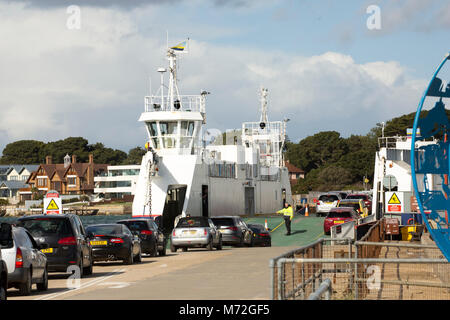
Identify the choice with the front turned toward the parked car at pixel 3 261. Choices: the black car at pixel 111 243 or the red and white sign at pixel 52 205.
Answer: the red and white sign

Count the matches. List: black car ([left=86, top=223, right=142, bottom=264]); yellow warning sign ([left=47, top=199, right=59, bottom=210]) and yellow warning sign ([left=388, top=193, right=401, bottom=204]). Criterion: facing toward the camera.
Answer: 2

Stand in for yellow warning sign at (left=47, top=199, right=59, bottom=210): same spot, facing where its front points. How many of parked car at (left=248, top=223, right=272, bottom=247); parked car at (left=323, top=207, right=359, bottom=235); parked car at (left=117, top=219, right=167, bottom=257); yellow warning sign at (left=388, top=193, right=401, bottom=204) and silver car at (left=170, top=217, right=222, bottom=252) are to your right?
0

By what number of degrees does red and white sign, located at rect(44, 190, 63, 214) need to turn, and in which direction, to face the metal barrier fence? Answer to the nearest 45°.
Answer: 0° — it already faces it

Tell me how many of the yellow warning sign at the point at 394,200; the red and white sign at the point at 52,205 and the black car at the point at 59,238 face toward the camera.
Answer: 2

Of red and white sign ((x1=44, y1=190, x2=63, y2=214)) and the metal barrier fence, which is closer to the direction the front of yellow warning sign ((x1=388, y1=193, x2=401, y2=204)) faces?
the metal barrier fence

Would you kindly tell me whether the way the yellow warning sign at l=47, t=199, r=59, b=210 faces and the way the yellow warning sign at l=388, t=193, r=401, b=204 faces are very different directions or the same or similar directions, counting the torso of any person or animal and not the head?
same or similar directions

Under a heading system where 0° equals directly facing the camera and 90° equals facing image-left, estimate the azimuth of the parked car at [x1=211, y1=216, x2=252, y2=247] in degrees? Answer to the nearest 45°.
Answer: approximately 225°

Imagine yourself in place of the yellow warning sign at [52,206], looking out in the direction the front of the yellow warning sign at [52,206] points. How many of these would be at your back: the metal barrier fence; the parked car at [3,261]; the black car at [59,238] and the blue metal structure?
0

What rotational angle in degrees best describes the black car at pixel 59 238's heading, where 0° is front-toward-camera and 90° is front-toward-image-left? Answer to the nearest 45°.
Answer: approximately 225°

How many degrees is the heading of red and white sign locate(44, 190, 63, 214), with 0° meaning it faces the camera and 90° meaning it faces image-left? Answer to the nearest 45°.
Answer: approximately 0°

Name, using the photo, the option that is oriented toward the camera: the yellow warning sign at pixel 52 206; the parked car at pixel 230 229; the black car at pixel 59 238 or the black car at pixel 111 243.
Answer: the yellow warning sign

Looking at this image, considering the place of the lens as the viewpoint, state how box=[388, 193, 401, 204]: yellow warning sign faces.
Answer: facing the viewer

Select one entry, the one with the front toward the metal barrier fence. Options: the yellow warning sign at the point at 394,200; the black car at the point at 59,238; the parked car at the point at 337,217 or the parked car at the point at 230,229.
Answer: the yellow warning sign

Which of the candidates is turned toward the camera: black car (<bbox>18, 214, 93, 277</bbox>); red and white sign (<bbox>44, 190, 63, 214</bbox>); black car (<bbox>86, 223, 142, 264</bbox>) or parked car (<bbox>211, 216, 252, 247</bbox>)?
the red and white sign

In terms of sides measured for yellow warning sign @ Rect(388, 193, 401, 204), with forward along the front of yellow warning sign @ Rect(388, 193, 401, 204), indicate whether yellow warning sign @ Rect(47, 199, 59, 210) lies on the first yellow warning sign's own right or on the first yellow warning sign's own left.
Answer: on the first yellow warning sign's own right

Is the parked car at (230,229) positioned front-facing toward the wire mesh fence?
no
